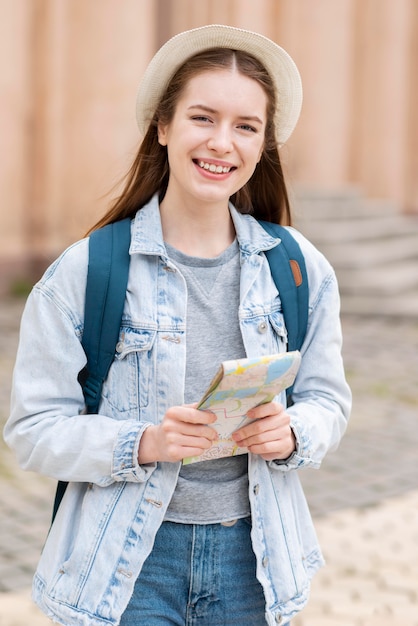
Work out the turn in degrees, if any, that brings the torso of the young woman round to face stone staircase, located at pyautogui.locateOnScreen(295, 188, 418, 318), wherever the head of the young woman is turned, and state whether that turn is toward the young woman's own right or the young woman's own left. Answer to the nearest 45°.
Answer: approximately 180°

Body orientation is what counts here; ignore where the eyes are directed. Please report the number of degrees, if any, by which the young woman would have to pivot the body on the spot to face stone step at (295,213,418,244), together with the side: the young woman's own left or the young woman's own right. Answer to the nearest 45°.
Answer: approximately 180°

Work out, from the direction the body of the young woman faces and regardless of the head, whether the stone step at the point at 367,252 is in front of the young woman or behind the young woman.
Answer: behind

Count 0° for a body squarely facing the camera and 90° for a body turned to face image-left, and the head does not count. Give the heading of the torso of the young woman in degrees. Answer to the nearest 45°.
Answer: approximately 0°

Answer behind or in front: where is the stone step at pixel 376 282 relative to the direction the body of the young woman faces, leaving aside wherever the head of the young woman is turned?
behind
